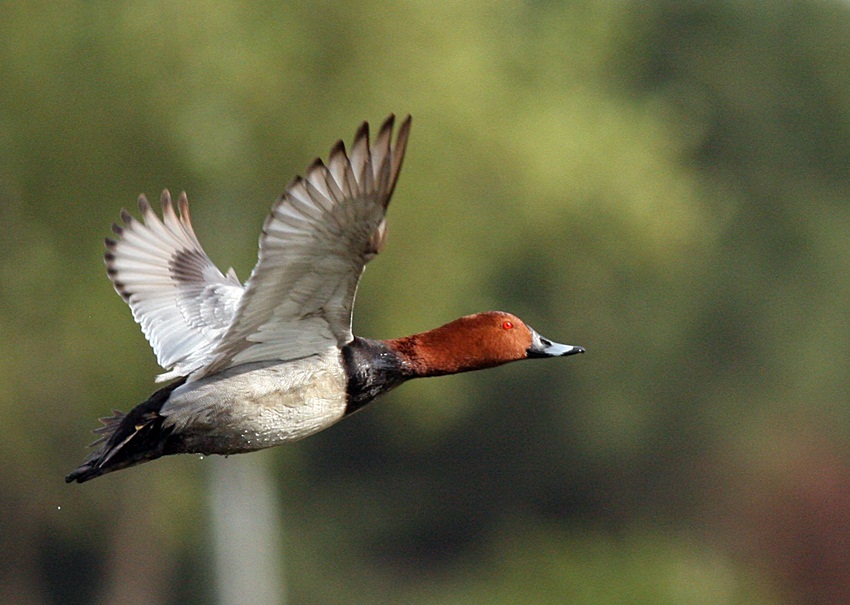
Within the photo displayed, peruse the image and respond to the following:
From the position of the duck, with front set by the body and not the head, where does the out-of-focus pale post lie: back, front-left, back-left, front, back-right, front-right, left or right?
left

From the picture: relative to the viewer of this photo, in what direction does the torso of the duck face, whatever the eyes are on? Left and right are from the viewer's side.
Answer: facing to the right of the viewer
